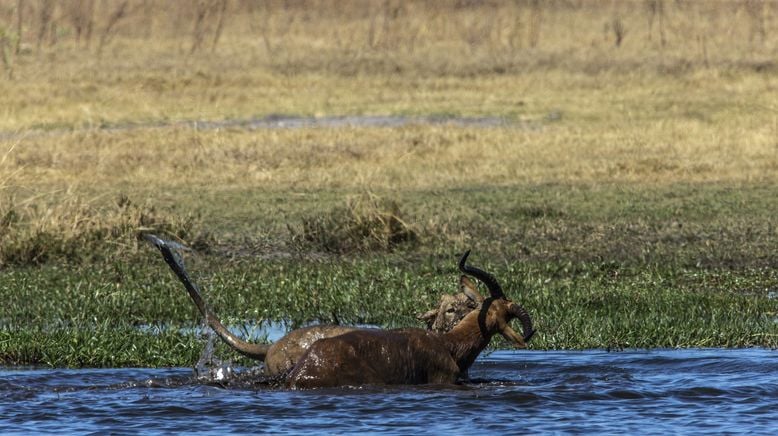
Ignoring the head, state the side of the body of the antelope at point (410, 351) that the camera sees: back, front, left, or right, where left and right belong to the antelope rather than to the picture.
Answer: right
